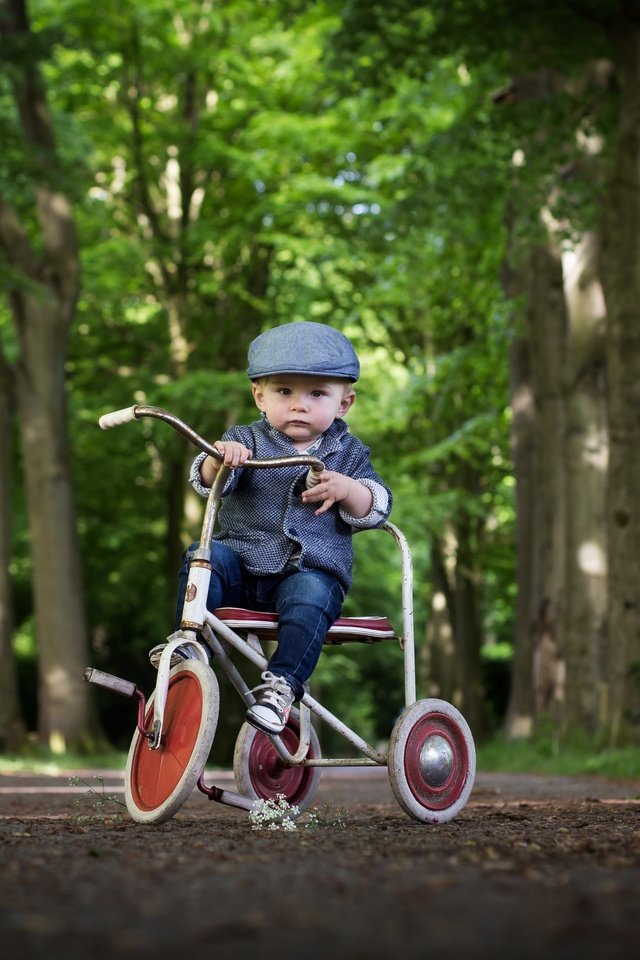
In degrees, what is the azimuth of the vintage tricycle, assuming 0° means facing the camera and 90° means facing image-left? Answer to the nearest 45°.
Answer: approximately 45°

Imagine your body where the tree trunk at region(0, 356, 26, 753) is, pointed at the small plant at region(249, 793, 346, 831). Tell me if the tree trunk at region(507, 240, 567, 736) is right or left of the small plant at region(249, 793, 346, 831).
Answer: left

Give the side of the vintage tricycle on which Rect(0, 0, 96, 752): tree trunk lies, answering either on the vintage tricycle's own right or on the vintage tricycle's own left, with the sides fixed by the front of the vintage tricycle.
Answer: on the vintage tricycle's own right

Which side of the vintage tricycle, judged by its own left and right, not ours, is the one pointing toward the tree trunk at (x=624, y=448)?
back

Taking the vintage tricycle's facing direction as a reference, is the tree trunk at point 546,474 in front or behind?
behind

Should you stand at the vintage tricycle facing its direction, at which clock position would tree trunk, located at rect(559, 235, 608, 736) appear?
The tree trunk is roughly at 5 o'clock from the vintage tricycle.

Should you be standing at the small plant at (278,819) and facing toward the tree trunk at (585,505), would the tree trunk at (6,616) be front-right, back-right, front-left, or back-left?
front-left

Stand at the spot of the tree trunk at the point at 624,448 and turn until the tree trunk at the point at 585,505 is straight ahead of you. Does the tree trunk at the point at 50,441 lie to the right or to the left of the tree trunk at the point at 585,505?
left
